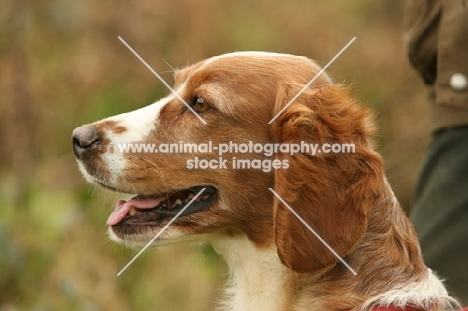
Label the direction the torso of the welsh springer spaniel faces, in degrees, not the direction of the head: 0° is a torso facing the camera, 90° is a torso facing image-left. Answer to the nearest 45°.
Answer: approximately 90°
